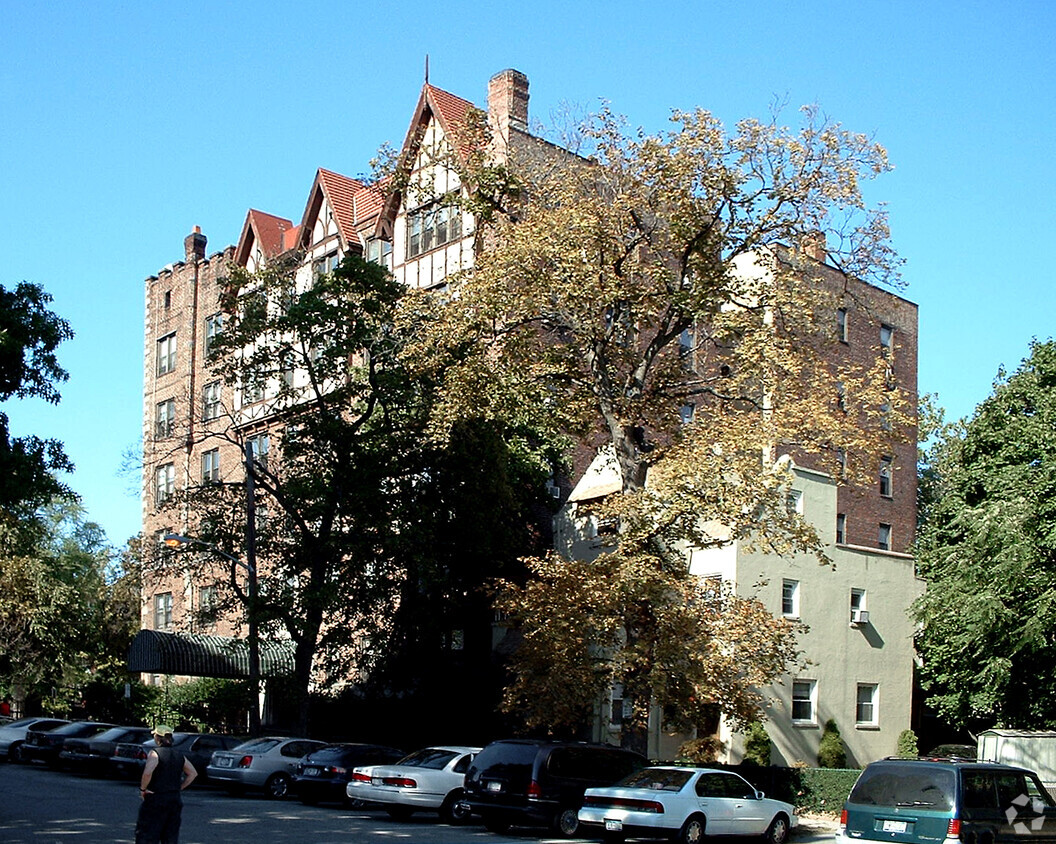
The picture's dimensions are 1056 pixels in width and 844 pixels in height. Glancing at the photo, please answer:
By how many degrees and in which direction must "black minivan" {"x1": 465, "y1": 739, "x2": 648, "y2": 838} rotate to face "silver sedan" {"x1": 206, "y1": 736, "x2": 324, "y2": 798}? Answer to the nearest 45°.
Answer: approximately 90° to its left

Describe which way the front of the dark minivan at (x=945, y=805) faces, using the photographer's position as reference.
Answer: facing away from the viewer and to the right of the viewer

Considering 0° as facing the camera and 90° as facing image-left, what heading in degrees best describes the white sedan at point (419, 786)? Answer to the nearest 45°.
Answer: approximately 225°

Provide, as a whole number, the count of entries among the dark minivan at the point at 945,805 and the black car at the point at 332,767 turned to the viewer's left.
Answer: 0

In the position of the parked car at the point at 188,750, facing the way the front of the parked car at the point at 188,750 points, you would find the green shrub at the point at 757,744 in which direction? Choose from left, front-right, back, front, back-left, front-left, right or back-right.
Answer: front-right

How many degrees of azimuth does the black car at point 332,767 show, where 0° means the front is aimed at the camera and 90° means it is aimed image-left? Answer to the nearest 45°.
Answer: approximately 225°

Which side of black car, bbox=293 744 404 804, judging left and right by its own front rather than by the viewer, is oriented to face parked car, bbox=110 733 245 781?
left

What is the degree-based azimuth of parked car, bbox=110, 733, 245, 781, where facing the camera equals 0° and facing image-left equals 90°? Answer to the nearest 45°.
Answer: approximately 225°

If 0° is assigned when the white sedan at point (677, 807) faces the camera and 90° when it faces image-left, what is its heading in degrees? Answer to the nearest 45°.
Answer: approximately 225°
